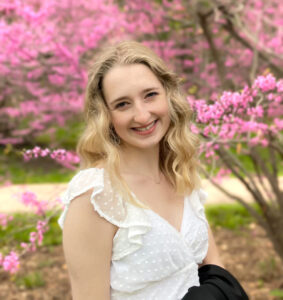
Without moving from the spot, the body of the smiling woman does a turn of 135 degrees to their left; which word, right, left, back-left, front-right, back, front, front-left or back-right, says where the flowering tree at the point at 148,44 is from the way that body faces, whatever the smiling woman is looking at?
front

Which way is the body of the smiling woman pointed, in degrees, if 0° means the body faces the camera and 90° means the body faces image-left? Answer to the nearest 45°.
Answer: approximately 315°
